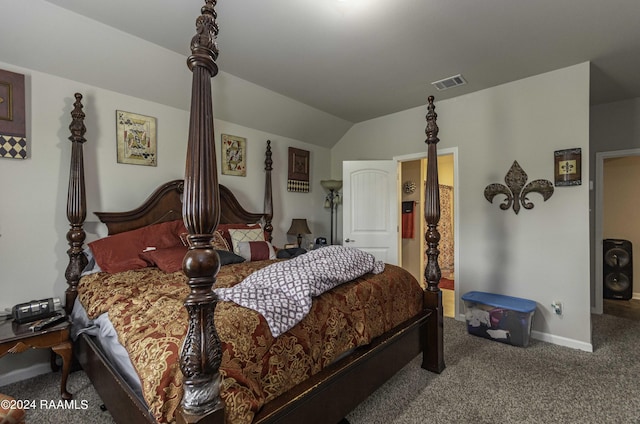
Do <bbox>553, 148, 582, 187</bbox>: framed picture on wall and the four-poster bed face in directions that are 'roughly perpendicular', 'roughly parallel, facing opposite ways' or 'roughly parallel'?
roughly perpendicular

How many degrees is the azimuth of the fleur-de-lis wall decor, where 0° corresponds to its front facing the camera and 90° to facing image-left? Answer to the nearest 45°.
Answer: approximately 0°

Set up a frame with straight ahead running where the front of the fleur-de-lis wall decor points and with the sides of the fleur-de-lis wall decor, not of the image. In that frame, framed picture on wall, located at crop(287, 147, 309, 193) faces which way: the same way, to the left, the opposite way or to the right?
to the left

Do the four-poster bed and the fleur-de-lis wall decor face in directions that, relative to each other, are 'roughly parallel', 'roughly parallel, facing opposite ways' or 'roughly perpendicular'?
roughly perpendicular

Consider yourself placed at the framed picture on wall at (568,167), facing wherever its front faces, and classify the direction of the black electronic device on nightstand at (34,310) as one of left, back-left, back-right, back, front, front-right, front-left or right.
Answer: front-right

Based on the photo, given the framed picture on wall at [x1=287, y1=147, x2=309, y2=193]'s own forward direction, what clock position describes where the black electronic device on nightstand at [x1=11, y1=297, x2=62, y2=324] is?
The black electronic device on nightstand is roughly at 3 o'clock from the framed picture on wall.

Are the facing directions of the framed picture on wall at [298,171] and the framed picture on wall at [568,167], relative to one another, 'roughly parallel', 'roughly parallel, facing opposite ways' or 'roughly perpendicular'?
roughly perpendicular

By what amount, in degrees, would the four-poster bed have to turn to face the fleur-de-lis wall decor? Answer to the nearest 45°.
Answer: approximately 45° to its left

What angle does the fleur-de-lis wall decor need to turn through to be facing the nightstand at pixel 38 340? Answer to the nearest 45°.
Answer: approximately 45° to its right
